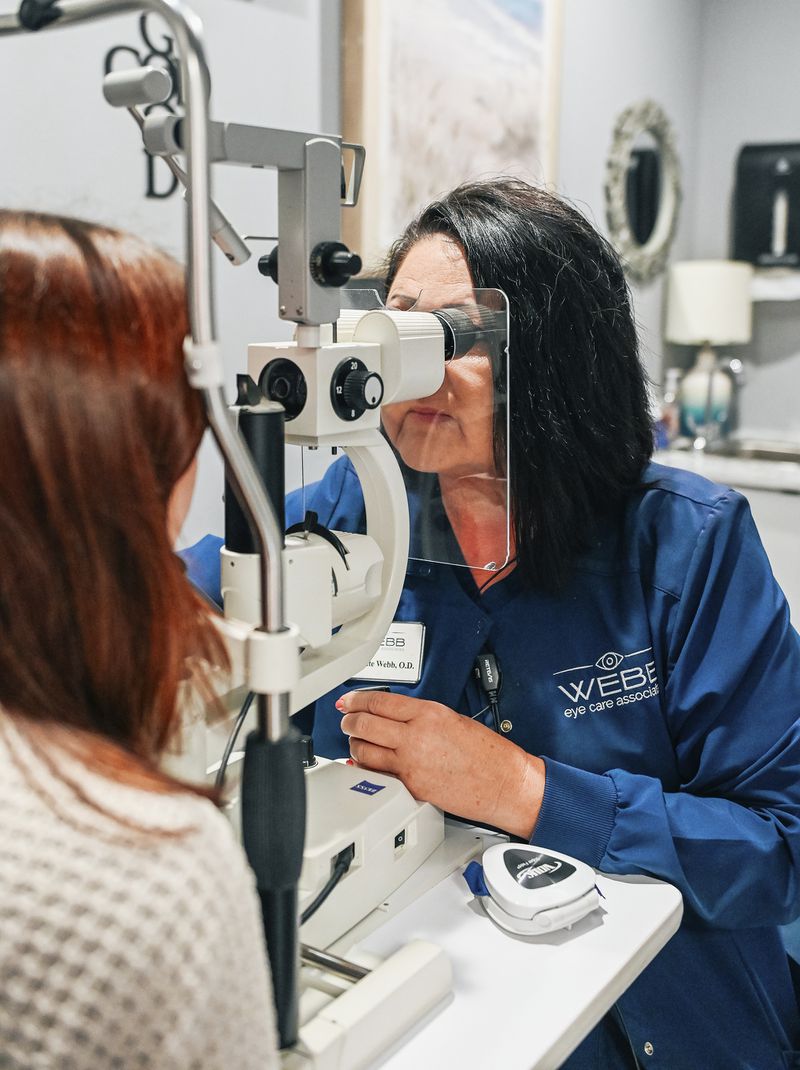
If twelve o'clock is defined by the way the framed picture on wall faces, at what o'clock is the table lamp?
The table lamp is roughly at 9 o'clock from the framed picture on wall.

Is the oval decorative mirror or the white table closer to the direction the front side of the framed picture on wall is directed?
the white table

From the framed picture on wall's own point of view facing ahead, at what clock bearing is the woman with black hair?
The woman with black hair is roughly at 1 o'clock from the framed picture on wall.

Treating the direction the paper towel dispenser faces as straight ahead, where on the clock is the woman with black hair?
The woman with black hair is roughly at 12 o'clock from the paper towel dispenser.

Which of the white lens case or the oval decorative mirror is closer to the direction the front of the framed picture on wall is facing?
the white lens case
